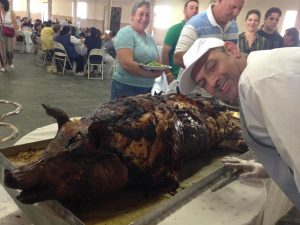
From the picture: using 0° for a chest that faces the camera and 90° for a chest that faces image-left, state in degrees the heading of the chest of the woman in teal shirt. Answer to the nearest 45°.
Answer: approximately 315°

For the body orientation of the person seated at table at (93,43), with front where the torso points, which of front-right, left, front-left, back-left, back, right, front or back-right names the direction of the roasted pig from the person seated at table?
back

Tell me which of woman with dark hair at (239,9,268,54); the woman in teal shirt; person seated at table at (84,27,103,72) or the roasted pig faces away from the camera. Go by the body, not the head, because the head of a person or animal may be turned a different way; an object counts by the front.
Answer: the person seated at table

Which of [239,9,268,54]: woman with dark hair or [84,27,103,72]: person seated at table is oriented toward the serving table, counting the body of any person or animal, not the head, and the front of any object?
the woman with dark hair

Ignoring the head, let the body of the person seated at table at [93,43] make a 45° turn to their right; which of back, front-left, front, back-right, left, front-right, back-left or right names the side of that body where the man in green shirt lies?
back-right

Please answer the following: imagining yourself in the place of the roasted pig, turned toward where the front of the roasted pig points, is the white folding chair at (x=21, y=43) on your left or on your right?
on your right

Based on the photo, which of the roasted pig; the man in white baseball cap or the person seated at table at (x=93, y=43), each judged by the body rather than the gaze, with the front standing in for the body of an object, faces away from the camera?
the person seated at table

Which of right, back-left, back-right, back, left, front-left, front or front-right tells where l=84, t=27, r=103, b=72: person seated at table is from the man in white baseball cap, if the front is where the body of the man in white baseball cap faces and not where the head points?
right

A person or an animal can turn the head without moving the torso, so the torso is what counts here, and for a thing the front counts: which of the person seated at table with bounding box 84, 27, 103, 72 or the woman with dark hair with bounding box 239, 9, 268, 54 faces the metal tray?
the woman with dark hair

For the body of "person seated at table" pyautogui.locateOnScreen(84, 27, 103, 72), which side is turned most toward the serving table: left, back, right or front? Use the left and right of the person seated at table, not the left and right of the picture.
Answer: back

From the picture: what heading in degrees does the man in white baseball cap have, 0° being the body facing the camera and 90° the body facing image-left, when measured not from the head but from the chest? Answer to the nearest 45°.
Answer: approximately 45°

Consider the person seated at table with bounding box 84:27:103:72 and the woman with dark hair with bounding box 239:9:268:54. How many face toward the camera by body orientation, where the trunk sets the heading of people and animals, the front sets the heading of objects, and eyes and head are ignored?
1
